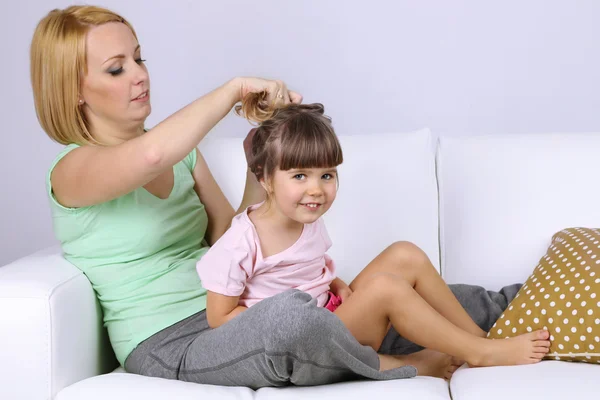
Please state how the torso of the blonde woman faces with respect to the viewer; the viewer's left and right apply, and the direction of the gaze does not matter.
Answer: facing the viewer and to the right of the viewer

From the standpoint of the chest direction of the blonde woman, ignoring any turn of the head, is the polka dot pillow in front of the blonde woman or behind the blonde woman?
in front

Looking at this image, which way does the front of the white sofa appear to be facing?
toward the camera

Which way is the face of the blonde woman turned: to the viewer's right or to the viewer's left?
to the viewer's right

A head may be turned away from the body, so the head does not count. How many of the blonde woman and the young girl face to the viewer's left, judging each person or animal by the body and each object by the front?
0

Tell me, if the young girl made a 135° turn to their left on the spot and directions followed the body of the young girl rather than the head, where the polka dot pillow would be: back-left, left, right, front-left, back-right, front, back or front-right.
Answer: right
